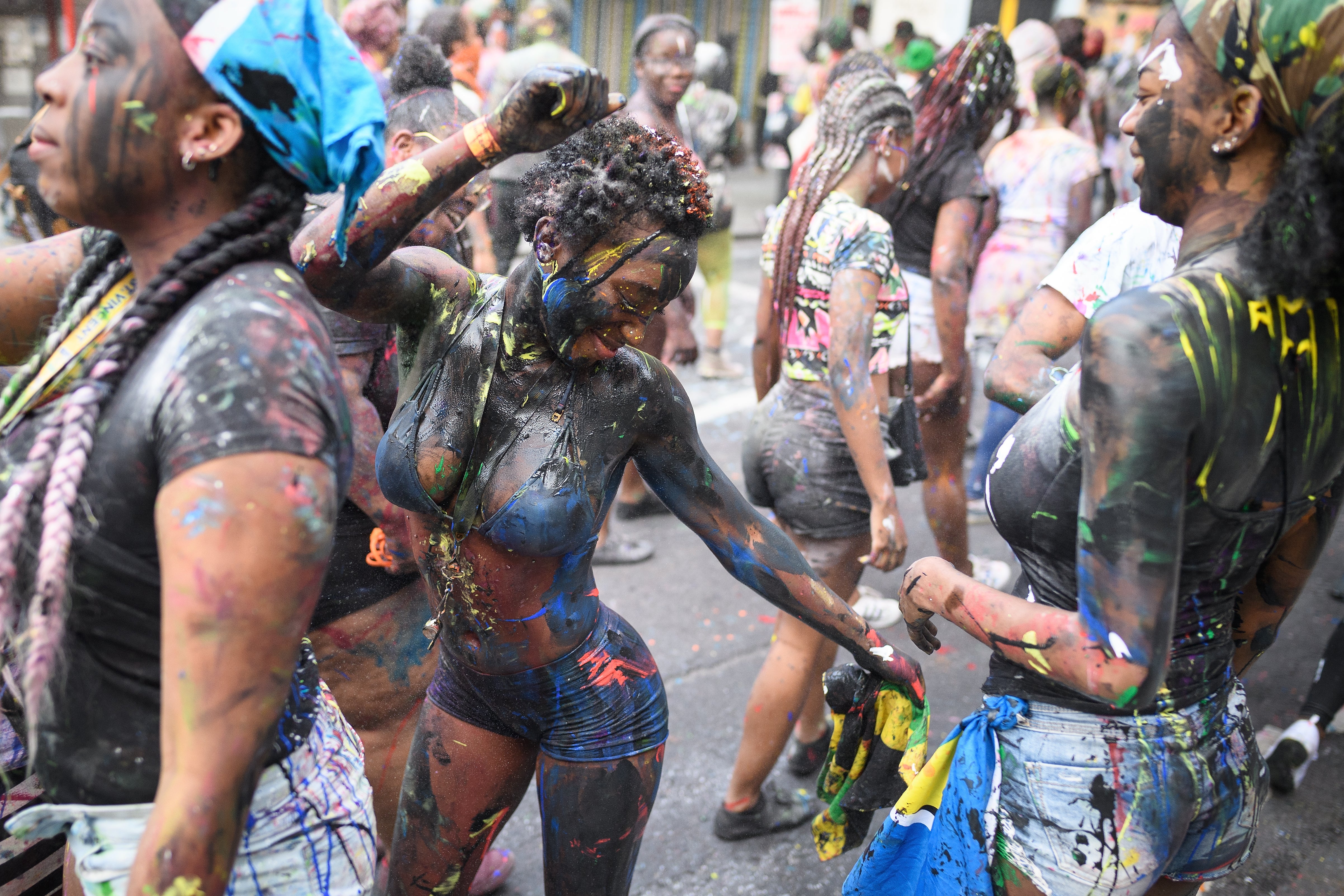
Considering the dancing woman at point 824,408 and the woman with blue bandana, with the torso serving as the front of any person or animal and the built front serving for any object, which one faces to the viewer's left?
the woman with blue bandana

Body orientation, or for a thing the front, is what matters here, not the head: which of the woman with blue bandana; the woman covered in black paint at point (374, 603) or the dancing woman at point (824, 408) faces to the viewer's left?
the woman with blue bandana

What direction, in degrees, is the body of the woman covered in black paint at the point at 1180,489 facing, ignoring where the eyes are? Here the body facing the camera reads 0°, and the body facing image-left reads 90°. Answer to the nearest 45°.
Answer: approximately 135°

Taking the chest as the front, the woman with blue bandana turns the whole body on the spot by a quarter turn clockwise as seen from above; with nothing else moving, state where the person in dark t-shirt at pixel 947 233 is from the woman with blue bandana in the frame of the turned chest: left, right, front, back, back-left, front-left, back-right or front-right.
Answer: front-right

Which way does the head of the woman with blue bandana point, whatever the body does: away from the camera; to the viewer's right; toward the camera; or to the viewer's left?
to the viewer's left

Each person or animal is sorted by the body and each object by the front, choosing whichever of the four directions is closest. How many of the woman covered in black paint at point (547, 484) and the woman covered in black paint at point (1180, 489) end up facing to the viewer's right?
0

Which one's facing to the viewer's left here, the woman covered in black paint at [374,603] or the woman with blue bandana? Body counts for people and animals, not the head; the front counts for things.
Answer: the woman with blue bandana

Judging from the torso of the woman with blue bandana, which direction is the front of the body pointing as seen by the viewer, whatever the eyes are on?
to the viewer's left

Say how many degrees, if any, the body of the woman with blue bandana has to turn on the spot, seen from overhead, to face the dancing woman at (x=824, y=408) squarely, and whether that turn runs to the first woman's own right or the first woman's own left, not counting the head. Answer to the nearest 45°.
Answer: approximately 135° to the first woman's own right

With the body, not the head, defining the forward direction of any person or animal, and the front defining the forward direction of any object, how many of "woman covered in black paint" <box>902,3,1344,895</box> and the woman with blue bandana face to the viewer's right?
0

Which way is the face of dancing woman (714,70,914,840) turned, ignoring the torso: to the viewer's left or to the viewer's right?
to the viewer's right

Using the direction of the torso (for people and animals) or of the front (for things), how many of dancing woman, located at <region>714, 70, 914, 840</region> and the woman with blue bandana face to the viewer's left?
1
